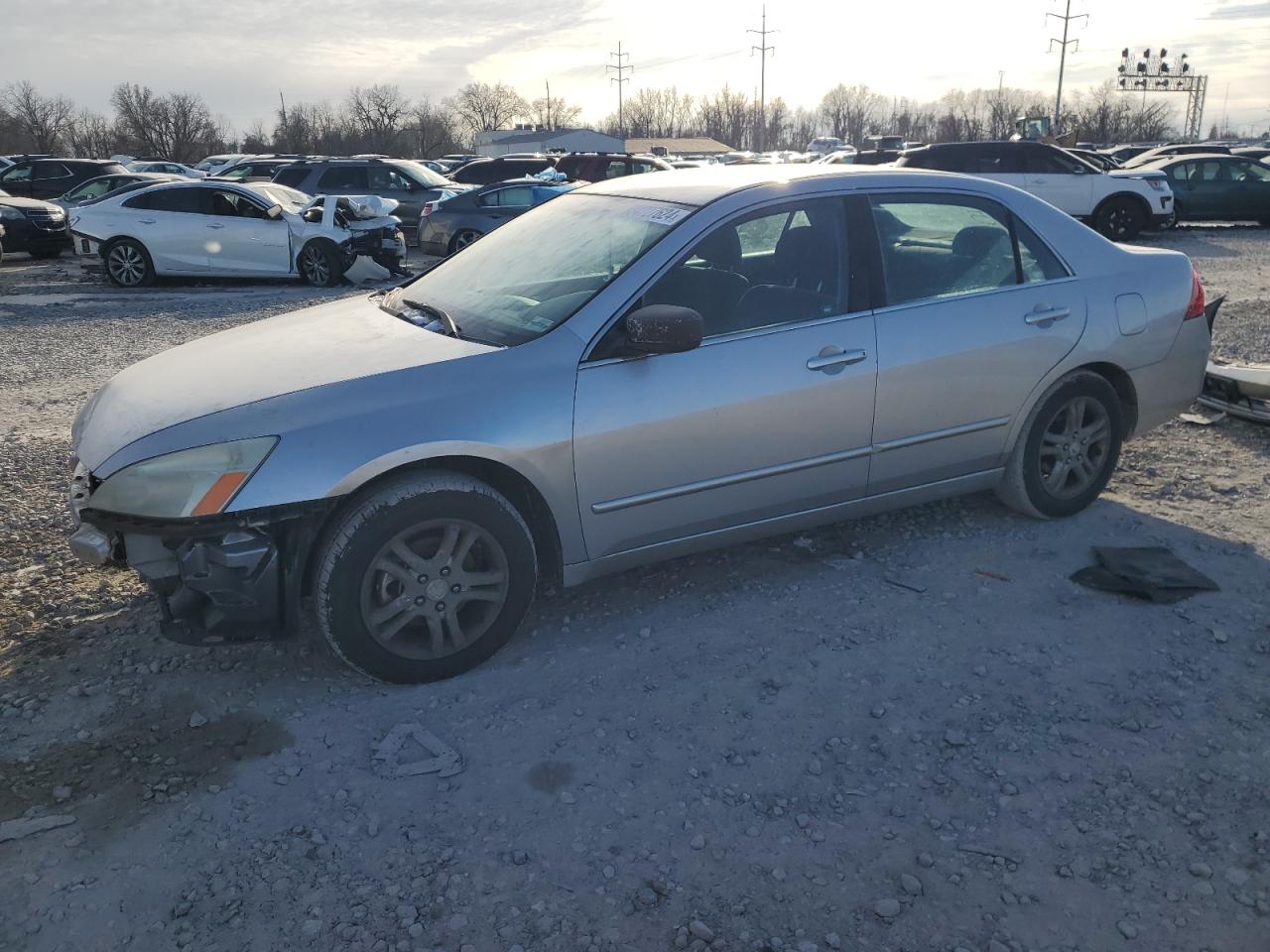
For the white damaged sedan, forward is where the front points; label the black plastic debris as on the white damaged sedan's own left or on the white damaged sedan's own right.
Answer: on the white damaged sedan's own right

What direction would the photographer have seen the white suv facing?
facing to the right of the viewer

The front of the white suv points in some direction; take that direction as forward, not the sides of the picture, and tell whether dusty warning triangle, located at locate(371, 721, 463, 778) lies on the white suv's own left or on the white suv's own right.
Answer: on the white suv's own right

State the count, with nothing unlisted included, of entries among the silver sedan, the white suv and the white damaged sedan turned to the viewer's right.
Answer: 2

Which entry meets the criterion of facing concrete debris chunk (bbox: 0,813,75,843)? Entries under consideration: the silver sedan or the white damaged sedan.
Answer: the silver sedan

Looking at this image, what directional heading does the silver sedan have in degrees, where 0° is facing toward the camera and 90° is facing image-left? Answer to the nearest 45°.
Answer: approximately 45°

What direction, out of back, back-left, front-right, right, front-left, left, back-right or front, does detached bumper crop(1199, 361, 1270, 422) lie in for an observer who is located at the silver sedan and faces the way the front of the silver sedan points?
back

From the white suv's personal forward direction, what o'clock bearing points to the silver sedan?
The silver sedan is roughly at 3 o'clock from the white suv.

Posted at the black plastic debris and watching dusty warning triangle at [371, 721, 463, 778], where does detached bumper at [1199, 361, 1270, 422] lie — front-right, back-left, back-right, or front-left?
back-right

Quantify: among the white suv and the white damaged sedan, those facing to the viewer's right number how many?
2

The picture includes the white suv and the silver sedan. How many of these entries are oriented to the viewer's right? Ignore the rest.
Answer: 1

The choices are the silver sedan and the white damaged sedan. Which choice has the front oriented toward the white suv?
the white damaged sedan

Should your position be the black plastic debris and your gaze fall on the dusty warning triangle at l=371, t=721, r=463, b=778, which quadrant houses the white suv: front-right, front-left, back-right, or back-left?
back-right

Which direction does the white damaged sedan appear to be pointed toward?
to the viewer's right

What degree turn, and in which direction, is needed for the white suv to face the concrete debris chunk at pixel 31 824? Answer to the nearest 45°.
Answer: approximately 90° to its right
